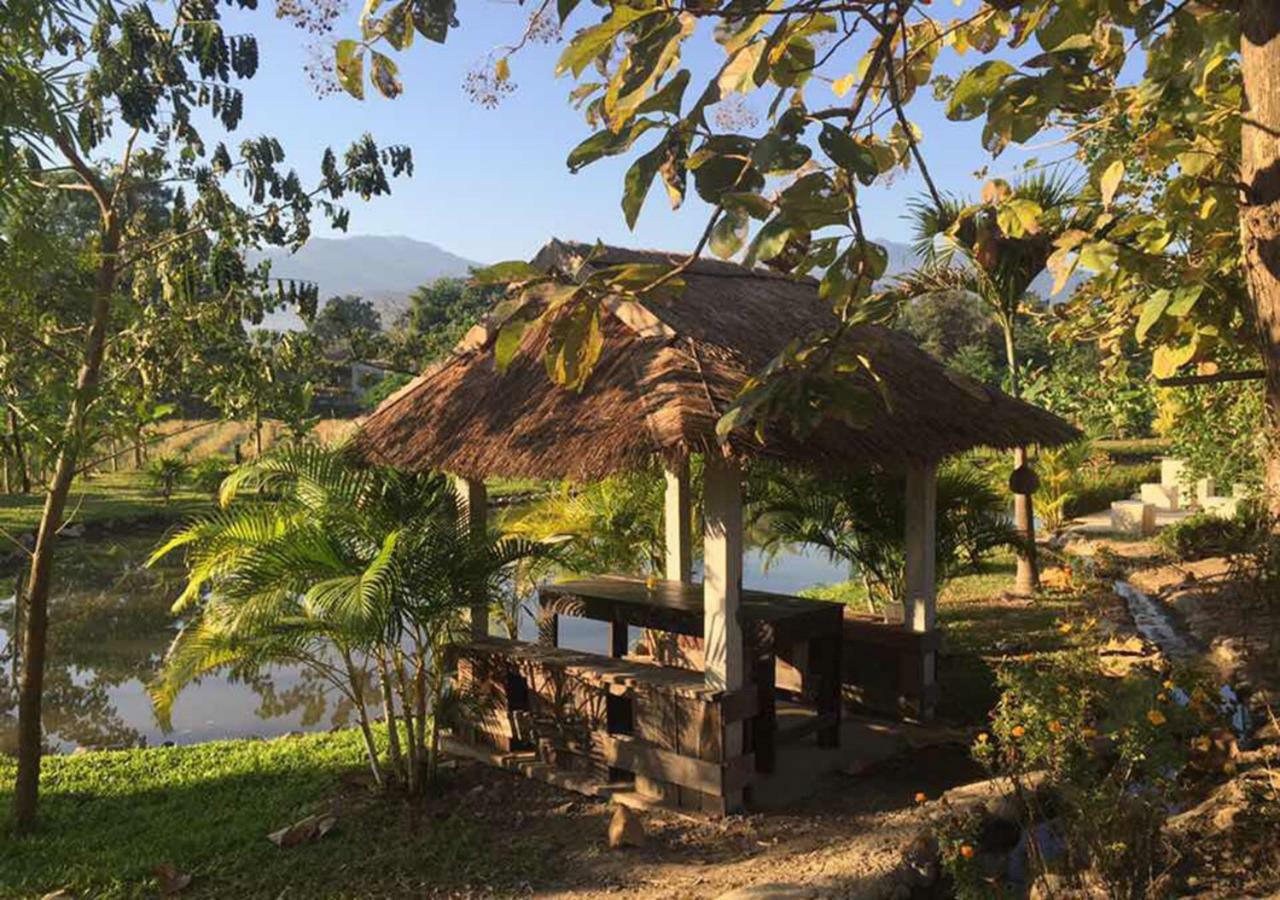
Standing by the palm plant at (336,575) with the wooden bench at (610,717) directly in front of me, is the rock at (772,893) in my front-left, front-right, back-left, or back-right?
front-right

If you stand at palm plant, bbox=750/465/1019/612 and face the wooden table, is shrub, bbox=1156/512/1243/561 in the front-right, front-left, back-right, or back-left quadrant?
back-left

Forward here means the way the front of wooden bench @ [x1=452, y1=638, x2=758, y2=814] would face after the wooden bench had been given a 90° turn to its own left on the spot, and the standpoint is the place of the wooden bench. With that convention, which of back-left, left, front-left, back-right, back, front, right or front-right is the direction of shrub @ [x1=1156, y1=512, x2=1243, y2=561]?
right

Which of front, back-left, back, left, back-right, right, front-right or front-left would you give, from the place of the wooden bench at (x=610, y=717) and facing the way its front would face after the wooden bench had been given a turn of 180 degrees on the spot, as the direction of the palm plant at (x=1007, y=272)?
back

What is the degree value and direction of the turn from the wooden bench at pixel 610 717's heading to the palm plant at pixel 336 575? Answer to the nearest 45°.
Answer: approximately 135° to its left

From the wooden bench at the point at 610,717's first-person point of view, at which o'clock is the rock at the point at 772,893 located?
The rock is roughly at 4 o'clock from the wooden bench.

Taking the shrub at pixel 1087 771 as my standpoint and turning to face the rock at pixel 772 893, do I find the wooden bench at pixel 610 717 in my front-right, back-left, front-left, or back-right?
front-right

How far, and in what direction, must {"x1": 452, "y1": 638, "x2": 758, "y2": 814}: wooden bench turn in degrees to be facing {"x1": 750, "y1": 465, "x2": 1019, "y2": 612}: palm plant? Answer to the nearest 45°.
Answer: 0° — it already faces it

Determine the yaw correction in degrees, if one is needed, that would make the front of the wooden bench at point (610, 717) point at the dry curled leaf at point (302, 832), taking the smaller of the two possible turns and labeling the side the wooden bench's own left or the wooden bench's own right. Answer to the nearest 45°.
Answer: approximately 135° to the wooden bench's own left

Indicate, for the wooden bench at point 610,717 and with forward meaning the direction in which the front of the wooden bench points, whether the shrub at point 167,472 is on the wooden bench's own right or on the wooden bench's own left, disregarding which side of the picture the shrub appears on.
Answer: on the wooden bench's own left

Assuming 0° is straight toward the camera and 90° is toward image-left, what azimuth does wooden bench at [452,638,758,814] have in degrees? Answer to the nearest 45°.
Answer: approximately 225°

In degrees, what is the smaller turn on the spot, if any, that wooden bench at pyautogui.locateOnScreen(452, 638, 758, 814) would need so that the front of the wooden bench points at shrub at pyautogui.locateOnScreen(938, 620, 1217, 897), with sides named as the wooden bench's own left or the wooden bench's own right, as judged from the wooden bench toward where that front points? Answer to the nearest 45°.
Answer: approximately 90° to the wooden bench's own right

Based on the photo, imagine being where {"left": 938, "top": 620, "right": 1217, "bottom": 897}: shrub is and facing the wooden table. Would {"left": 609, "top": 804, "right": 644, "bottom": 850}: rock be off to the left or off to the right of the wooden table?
left
